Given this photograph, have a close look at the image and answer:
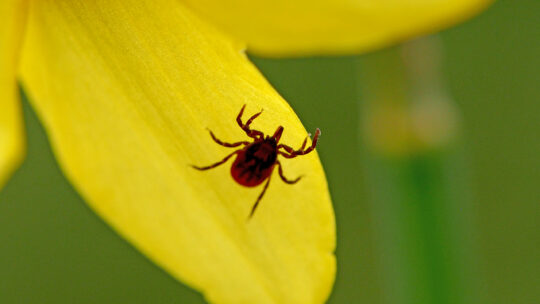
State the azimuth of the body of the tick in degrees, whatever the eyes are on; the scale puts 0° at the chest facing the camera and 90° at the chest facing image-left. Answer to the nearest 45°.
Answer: approximately 225°
